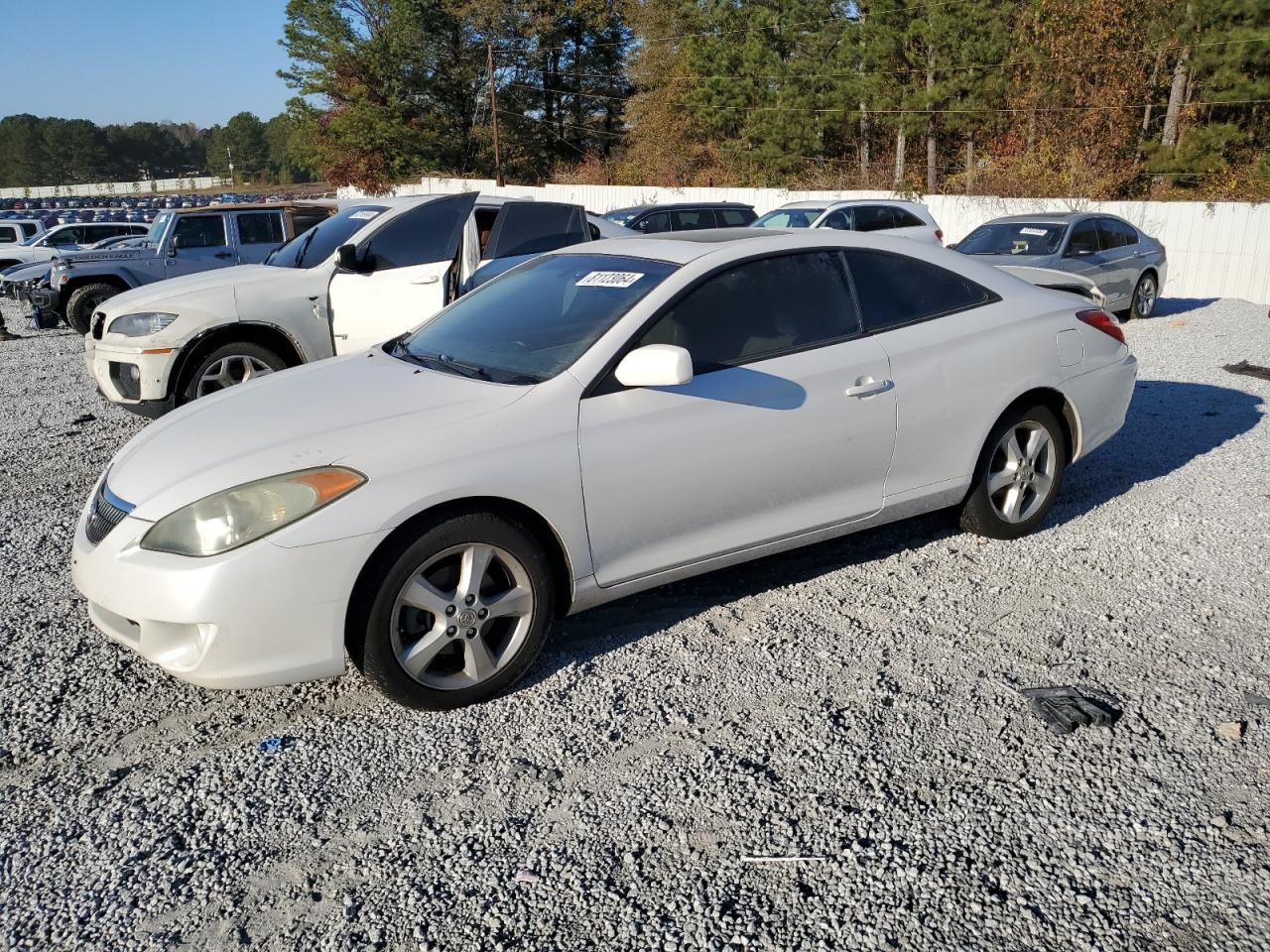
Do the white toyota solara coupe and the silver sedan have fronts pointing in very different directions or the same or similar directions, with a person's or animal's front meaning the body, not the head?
same or similar directions

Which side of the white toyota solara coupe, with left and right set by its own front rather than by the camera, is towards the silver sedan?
back

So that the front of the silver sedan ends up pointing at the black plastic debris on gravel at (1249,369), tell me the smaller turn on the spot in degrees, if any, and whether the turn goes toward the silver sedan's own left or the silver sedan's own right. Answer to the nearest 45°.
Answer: approximately 45° to the silver sedan's own left

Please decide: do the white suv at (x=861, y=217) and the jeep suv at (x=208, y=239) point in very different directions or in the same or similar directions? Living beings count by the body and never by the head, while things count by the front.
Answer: same or similar directions

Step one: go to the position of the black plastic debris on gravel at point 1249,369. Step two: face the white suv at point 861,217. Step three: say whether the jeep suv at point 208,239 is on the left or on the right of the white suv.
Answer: left

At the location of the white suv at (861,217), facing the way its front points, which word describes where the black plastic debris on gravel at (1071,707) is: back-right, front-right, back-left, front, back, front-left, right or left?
front-left

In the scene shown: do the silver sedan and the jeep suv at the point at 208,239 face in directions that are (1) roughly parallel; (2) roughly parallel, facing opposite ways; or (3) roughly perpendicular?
roughly parallel

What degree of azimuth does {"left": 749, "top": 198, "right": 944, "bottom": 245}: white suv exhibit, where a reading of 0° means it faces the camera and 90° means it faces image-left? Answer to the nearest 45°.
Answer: approximately 45°

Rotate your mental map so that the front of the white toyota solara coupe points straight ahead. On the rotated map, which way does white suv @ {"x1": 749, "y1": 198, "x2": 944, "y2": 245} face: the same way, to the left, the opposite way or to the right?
the same way

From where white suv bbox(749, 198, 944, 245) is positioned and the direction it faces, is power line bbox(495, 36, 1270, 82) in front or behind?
behind

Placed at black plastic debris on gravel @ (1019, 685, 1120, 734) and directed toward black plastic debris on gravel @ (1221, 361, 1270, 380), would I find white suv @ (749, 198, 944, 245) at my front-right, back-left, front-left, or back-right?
front-left

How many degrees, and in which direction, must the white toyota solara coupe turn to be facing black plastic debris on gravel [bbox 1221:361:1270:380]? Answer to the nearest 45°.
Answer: approximately 180°

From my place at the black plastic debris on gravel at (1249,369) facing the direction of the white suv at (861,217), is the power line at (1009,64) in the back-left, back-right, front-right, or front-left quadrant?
front-right

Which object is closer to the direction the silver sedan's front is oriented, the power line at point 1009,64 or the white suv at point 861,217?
the white suv

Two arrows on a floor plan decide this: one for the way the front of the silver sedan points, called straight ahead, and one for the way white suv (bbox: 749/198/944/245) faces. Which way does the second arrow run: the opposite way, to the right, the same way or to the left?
the same way

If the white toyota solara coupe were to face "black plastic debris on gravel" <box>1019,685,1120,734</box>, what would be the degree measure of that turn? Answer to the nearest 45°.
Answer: approximately 135° to its left

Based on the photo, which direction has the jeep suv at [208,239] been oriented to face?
to the viewer's left

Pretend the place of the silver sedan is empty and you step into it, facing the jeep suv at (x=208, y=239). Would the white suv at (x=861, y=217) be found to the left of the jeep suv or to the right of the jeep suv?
right
